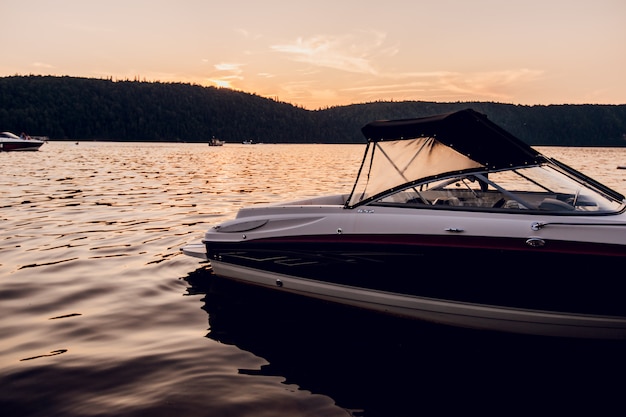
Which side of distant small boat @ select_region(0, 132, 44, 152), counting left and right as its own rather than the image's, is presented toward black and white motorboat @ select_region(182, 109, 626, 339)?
right

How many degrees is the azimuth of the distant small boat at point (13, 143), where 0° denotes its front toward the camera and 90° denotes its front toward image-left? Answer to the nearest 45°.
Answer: approximately 270°
